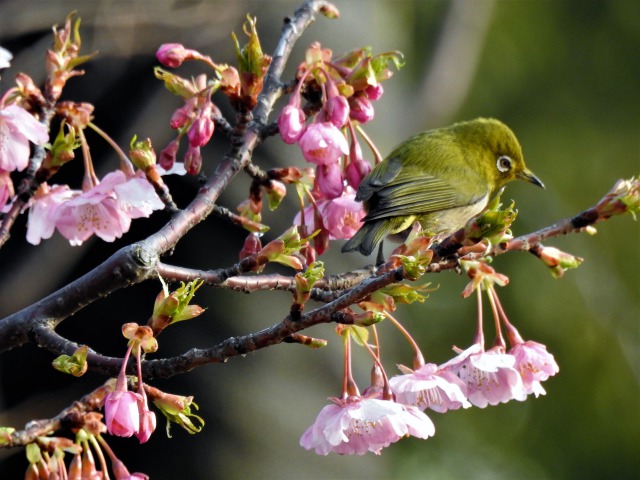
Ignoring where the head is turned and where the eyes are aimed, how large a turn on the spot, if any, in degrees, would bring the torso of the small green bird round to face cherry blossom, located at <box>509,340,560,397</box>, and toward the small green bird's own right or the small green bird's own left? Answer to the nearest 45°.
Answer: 0° — it already faces it

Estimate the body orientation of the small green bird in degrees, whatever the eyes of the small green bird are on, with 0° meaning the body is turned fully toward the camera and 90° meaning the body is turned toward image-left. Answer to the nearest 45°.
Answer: approximately 270°

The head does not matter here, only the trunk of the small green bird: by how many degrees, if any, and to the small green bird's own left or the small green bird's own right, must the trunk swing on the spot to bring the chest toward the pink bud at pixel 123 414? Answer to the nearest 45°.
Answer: approximately 180°

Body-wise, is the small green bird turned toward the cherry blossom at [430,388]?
no
